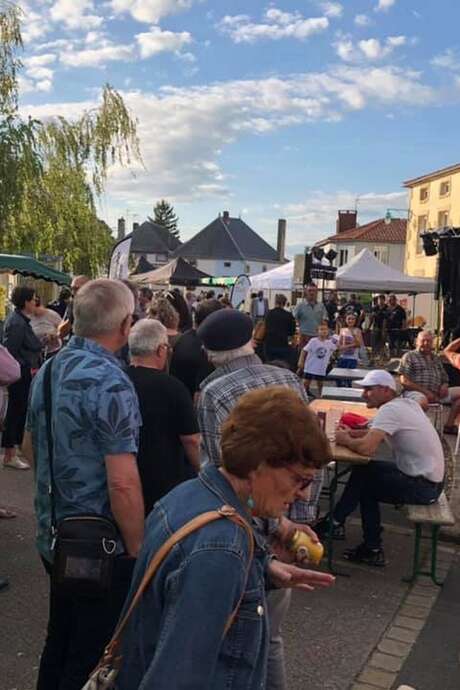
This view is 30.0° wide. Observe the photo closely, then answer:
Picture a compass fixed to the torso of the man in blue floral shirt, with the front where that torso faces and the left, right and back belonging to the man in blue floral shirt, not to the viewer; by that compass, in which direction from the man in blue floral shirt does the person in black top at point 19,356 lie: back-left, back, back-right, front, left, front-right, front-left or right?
front-left

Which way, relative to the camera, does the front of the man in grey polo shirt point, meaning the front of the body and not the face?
toward the camera

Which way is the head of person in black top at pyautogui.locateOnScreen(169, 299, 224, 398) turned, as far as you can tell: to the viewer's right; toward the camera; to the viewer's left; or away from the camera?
away from the camera

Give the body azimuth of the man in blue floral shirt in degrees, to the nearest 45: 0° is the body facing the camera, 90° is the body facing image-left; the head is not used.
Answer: approximately 225°

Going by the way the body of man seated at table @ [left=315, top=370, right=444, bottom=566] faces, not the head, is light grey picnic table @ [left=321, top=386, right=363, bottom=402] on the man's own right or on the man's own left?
on the man's own right

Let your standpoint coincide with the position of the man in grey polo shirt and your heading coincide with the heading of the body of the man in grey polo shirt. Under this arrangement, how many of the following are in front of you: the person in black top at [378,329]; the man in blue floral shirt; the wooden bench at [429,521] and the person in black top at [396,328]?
2

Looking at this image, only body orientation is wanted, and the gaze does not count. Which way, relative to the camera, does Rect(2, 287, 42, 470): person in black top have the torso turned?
to the viewer's right

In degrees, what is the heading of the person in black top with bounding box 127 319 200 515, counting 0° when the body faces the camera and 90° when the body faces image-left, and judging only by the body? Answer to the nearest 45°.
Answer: approximately 225°

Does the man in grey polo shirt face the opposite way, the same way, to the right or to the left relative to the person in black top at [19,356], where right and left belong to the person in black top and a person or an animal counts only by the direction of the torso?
to the right

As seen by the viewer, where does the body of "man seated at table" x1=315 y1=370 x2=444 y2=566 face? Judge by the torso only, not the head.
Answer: to the viewer's left

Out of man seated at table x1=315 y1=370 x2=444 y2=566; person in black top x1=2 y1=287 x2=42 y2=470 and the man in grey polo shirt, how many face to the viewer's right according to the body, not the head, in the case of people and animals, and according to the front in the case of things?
1

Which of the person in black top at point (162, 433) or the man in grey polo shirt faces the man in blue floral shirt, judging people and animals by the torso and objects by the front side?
the man in grey polo shirt

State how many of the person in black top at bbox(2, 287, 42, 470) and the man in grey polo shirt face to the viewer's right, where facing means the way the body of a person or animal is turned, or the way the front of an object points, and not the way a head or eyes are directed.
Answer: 1

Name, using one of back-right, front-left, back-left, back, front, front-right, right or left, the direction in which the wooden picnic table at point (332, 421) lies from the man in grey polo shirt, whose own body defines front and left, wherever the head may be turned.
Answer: front

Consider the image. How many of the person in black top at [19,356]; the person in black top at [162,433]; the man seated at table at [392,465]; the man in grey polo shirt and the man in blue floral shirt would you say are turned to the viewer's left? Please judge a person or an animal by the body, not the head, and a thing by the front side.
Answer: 1

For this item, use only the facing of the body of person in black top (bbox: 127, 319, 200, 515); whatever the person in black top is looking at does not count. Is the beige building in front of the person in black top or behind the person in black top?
in front

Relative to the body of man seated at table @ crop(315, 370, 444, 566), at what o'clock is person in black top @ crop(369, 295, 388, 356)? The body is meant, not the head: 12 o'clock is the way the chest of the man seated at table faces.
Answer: The person in black top is roughly at 3 o'clock from the man seated at table.
